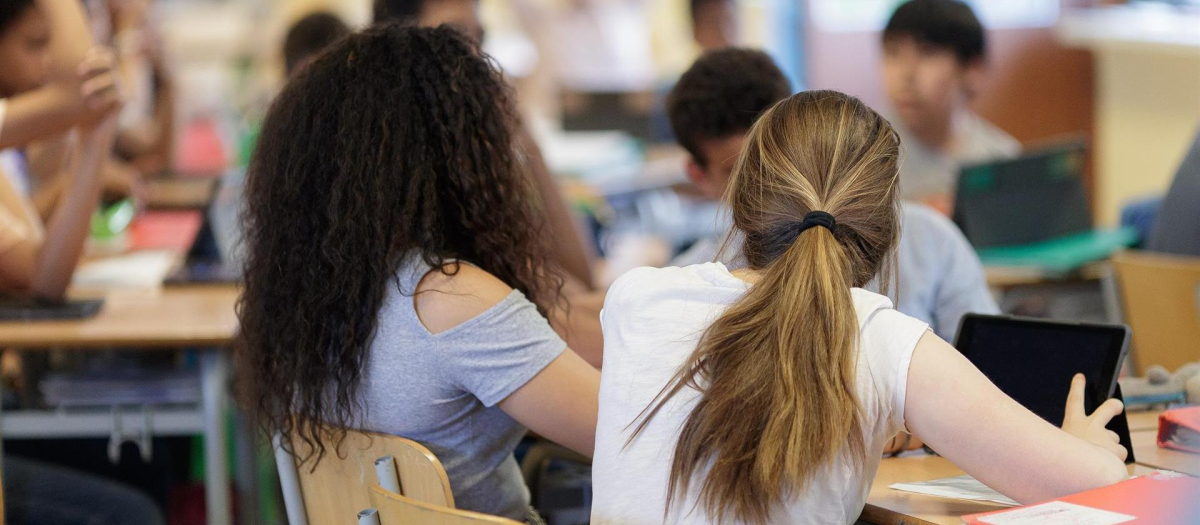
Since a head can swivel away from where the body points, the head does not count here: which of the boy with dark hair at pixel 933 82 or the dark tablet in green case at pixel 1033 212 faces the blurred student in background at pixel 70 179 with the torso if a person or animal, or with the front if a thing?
the boy with dark hair

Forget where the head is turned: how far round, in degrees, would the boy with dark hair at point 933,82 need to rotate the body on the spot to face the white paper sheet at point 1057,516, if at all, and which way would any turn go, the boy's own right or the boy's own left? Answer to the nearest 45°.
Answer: approximately 45° to the boy's own left

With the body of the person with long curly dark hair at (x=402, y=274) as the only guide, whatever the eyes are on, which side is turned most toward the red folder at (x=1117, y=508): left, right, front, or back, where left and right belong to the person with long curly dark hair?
right

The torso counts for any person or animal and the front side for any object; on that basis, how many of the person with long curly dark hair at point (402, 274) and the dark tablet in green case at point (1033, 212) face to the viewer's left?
0

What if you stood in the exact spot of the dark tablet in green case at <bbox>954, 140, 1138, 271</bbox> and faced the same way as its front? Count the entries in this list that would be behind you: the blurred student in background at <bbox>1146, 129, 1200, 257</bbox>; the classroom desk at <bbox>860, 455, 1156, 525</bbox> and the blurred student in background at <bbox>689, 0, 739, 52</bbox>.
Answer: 1

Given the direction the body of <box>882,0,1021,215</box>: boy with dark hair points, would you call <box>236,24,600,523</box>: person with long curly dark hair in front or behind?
in front

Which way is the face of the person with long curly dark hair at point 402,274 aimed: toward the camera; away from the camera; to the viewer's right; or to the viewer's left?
away from the camera

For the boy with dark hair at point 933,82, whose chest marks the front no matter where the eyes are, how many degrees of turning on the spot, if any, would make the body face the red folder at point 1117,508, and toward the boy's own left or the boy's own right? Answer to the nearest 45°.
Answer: approximately 45° to the boy's own left
